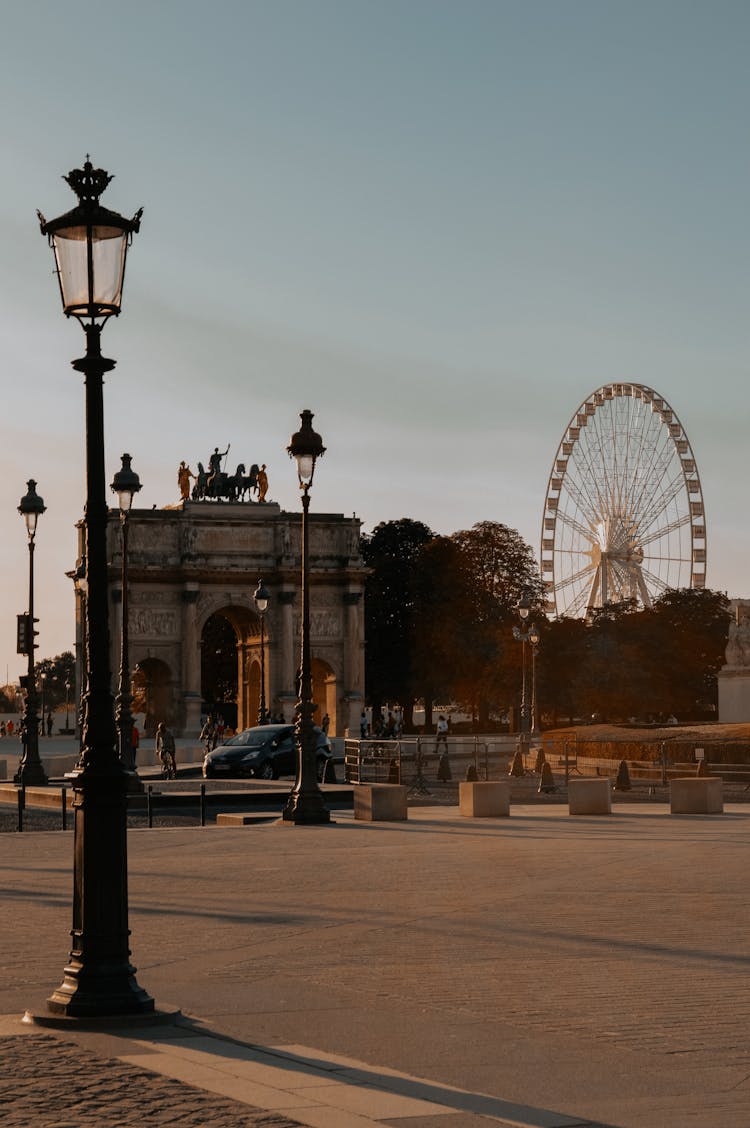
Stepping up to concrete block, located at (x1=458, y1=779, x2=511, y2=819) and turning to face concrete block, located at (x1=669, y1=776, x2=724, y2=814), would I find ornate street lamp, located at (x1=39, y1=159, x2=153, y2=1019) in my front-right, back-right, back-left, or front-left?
back-right

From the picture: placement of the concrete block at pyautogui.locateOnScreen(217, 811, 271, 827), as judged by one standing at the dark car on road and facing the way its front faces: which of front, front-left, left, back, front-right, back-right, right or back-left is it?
front-left

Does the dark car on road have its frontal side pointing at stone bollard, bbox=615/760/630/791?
no

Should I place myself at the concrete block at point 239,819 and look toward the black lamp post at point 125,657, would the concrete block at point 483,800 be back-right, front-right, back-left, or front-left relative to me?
back-right

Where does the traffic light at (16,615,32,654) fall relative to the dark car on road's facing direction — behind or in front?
in front

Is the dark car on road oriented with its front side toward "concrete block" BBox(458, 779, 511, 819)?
no

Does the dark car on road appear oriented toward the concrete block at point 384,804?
no

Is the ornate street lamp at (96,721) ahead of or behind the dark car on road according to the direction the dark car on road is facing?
ahead

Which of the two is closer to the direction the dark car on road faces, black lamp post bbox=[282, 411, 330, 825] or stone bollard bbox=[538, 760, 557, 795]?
the black lamp post

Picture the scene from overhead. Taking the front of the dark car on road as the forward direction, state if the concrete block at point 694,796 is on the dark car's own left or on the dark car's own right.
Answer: on the dark car's own left

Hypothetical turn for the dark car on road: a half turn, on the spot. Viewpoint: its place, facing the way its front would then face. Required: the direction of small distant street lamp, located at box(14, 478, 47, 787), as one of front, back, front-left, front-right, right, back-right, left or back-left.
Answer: back

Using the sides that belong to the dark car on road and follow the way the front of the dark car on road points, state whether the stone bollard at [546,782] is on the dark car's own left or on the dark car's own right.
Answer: on the dark car's own left

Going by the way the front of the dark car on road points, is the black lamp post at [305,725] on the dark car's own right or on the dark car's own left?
on the dark car's own left

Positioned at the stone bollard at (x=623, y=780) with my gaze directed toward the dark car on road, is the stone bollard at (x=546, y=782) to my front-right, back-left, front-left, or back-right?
front-left

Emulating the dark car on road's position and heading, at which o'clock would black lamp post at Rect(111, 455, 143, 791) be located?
The black lamp post is roughly at 1 o'clock from the dark car on road.

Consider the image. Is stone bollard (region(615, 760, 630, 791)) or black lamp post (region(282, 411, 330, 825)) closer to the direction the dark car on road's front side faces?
the black lamp post

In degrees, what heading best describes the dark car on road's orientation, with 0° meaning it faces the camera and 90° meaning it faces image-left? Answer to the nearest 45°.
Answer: approximately 45°
